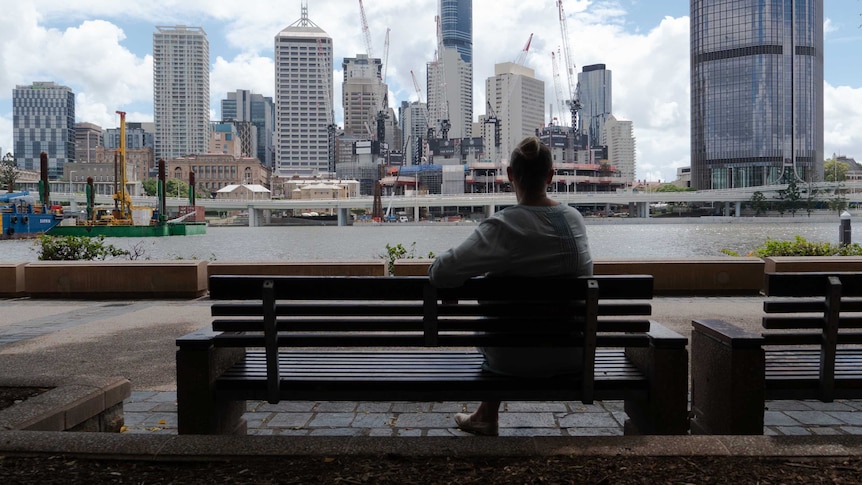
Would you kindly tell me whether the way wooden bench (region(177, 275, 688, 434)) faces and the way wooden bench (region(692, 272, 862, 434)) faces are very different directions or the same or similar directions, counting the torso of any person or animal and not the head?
same or similar directions

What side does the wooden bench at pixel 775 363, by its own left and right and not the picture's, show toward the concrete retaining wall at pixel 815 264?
front

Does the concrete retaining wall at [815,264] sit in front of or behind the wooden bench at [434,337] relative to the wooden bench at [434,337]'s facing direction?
in front

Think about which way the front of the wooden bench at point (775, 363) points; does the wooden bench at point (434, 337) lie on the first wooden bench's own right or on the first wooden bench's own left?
on the first wooden bench's own left

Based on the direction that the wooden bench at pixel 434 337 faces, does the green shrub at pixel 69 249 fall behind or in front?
in front

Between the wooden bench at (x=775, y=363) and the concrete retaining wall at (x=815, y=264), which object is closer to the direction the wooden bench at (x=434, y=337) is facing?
the concrete retaining wall

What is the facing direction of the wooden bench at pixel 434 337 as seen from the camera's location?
facing away from the viewer

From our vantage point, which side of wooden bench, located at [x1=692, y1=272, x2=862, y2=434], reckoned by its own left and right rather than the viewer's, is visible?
back

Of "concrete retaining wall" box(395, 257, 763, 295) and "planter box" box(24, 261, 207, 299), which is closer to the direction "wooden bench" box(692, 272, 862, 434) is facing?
the concrete retaining wall

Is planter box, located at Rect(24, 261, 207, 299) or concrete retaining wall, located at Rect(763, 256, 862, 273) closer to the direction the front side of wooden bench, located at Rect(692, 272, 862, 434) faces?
the concrete retaining wall

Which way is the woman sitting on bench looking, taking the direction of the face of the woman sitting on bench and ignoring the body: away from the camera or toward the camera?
away from the camera

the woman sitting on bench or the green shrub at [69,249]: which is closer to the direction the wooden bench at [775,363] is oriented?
the green shrub

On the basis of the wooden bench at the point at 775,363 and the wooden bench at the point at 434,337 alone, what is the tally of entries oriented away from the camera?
2

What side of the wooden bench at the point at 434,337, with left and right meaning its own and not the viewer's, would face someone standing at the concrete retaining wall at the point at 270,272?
front

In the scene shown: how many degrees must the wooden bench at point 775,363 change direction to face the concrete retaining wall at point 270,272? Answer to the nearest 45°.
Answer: approximately 45° to its left
